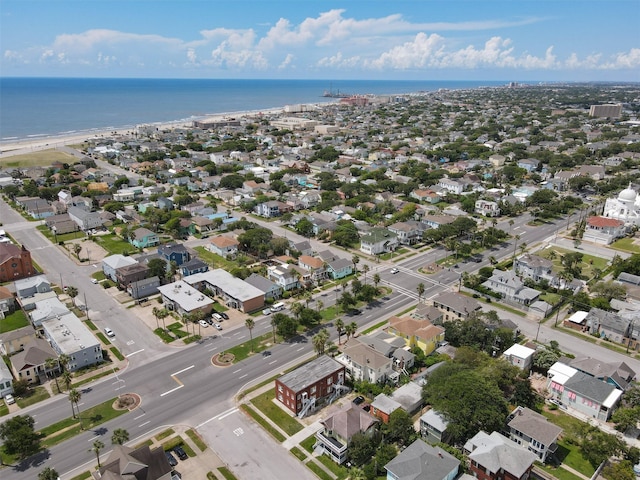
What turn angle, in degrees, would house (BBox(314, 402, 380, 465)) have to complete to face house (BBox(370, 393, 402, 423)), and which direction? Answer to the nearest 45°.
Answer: approximately 180°

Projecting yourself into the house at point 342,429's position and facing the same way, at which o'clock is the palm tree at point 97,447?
The palm tree is roughly at 1 o'clock from the house.

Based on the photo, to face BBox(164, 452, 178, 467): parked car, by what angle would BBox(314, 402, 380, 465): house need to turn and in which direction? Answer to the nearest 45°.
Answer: approximately 45° to its right

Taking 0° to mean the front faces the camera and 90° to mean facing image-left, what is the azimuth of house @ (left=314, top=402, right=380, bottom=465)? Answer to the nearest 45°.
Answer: approximately 45°

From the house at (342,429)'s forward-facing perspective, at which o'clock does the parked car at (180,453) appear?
The parked car is roughly at 1 o'clock from the house.

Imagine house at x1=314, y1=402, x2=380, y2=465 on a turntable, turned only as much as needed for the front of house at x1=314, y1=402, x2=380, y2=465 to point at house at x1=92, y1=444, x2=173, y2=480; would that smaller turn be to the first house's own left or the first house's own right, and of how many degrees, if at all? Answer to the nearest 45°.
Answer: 0° — it already faces it

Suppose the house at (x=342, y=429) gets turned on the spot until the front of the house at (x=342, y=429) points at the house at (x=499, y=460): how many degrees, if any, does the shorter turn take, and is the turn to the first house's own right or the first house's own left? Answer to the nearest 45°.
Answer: approximately 135° to the first house's own left

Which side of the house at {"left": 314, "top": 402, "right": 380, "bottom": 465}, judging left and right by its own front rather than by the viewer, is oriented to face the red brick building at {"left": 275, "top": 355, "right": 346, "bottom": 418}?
right

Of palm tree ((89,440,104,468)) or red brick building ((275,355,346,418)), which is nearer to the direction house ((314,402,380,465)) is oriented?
the palm tree

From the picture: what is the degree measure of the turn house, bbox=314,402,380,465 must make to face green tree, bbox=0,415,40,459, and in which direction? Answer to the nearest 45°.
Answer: approximately 45° to its right

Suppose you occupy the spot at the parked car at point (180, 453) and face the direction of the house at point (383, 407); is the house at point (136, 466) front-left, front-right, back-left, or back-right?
back-right

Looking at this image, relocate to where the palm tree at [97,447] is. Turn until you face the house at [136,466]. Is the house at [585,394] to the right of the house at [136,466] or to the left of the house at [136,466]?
left

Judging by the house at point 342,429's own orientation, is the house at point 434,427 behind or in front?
behind
